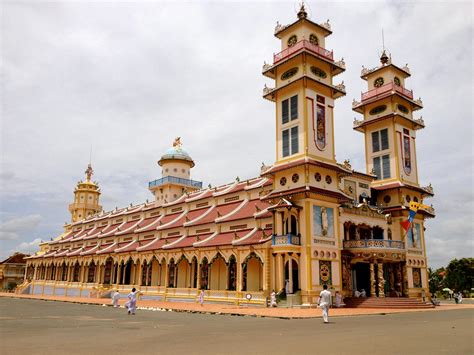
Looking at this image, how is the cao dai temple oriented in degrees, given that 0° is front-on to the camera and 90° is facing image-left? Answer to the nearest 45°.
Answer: approximately 315°
